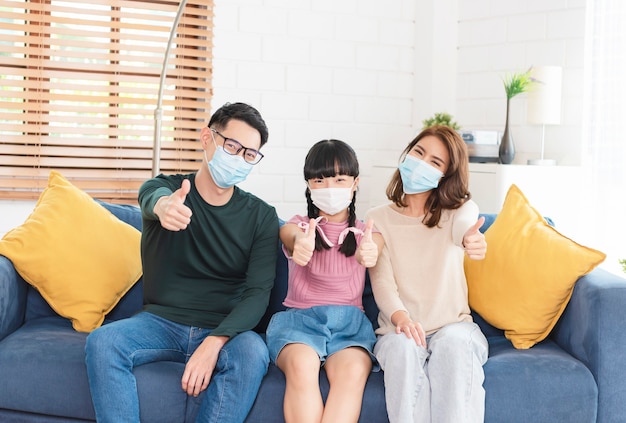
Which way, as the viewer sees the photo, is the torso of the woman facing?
toward the camera

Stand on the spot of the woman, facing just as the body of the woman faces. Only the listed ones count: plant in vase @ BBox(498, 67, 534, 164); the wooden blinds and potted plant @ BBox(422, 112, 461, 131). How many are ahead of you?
0

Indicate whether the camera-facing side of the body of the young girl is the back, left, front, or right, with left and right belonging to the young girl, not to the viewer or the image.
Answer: front

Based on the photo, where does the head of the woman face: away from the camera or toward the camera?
toward the camera

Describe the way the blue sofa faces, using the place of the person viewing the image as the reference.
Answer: facing the viewer

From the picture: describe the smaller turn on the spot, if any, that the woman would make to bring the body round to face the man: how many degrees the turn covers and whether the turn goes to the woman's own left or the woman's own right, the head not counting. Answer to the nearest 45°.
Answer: approximately 90° to the woman's own right

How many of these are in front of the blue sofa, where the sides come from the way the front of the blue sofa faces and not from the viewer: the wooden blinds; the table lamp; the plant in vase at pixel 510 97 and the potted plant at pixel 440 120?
0

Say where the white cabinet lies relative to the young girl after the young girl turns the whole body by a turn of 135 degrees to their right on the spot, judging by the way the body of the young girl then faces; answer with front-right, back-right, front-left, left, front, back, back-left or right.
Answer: right

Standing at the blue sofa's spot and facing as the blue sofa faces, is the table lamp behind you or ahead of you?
behind

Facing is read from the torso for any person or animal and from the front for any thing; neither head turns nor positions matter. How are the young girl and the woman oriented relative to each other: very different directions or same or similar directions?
same or similar directions

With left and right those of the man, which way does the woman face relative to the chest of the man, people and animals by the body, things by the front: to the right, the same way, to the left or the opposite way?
the same way

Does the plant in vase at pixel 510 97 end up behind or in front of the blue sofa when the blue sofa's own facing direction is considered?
behind

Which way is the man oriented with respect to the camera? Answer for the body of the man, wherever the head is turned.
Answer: toward the camera

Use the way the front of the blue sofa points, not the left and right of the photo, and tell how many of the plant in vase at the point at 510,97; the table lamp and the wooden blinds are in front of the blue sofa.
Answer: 0
